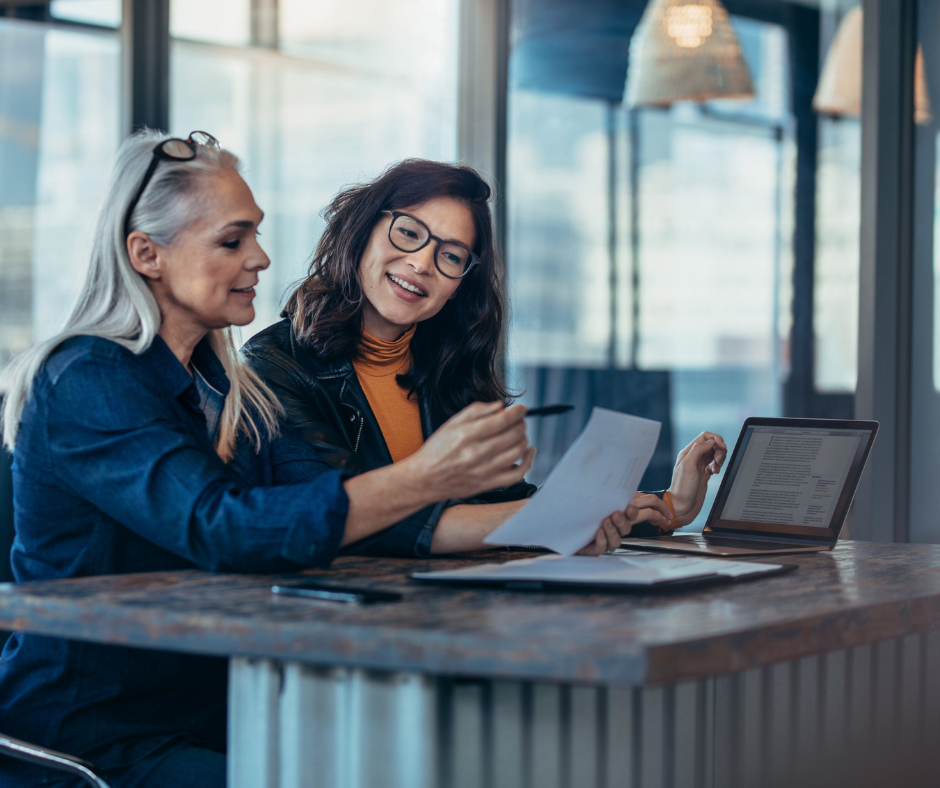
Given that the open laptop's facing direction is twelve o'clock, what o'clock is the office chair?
The office chair is roughly at 12 o'clock from the open laptop.

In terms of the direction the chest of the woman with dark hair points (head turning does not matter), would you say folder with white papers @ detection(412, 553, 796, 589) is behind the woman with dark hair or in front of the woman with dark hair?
in front

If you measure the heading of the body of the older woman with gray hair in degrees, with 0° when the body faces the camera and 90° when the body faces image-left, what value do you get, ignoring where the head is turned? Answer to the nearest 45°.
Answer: approximately 270°

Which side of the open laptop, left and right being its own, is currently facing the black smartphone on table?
front

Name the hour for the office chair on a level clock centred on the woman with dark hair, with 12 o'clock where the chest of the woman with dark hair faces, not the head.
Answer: The office chair is roughly at 2 o'clock from the woman with dark hair.

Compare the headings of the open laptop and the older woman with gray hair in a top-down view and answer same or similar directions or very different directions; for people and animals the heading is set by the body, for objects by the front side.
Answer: very different directions

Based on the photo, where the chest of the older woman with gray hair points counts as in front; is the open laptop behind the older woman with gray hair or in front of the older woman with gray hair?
in front

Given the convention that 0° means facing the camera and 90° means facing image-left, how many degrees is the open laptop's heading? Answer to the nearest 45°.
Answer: approximately 45°

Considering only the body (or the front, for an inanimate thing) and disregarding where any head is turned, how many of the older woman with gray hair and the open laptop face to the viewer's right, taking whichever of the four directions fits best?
1

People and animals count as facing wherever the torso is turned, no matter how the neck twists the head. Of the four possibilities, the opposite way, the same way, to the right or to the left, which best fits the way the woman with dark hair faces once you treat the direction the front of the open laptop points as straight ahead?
to the left

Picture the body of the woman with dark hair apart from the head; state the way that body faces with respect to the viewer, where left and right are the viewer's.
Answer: facing the viewer and to the right of the viewer

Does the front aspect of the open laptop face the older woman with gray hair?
yes
